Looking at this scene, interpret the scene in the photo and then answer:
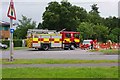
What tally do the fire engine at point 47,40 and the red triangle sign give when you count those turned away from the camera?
0

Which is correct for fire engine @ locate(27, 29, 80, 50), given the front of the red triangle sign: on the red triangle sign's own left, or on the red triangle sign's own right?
on the red triangle sign's own left

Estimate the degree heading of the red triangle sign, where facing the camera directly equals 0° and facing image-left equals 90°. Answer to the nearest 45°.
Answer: approximately 315°
